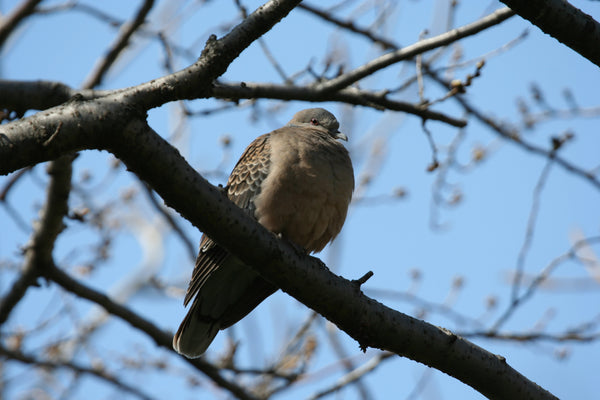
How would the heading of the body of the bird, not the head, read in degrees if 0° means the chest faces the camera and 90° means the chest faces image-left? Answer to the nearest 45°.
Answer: approximately 315°
